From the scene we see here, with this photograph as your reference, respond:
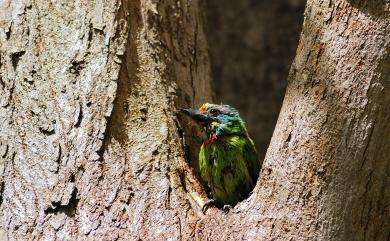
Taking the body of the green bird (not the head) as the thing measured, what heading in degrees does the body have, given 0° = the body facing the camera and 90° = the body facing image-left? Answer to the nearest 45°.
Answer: approximately 45°
